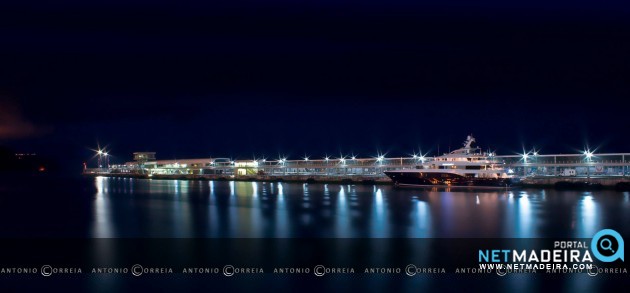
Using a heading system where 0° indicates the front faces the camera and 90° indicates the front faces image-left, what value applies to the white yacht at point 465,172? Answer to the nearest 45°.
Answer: approximately 90°
